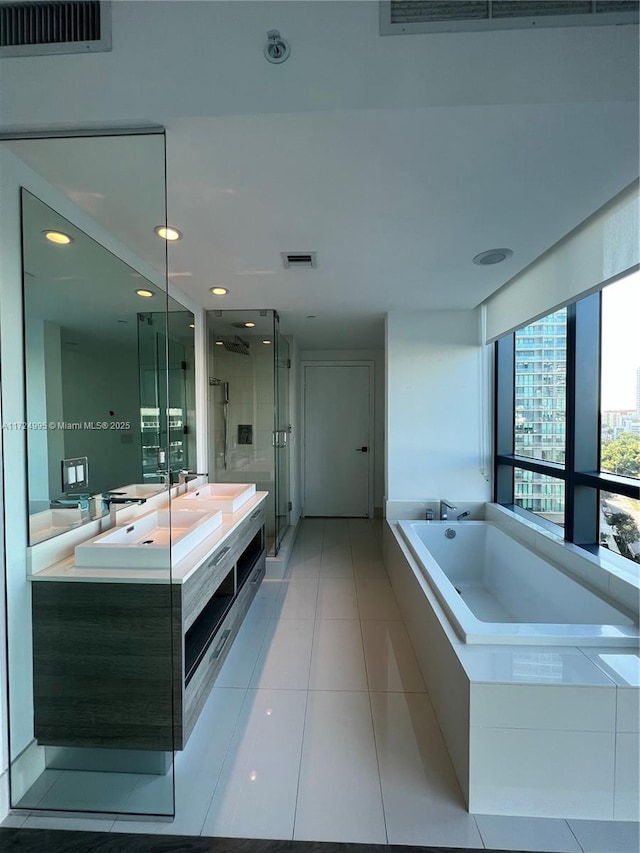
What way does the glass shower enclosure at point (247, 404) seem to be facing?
to the viewer's right

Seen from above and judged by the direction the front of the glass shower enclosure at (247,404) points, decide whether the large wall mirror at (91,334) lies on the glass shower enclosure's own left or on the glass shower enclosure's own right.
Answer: on the glass shower enclosure's own right

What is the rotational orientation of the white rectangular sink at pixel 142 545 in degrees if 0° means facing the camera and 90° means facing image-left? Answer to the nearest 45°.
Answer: approximately 270°

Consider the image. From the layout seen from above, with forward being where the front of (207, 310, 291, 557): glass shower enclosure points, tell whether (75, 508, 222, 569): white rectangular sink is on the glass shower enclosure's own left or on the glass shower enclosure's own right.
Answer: on the glass shower enclosure's own right

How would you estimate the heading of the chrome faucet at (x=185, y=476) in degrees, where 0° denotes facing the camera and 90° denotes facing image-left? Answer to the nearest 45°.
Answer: approximately 270°

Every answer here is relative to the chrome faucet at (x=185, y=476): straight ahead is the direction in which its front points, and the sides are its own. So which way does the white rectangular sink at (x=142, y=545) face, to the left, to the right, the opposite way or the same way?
the same way

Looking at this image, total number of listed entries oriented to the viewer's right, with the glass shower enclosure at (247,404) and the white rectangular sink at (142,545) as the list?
2

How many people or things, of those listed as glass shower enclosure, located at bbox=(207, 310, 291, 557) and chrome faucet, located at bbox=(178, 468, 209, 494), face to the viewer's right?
2

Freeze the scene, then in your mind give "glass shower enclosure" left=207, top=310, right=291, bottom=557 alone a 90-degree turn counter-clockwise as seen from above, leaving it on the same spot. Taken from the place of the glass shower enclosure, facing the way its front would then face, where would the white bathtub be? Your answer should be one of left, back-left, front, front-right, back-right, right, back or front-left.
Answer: back-right

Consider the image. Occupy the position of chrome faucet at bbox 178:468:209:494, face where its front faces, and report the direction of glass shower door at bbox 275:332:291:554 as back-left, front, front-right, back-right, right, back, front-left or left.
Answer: front-left
